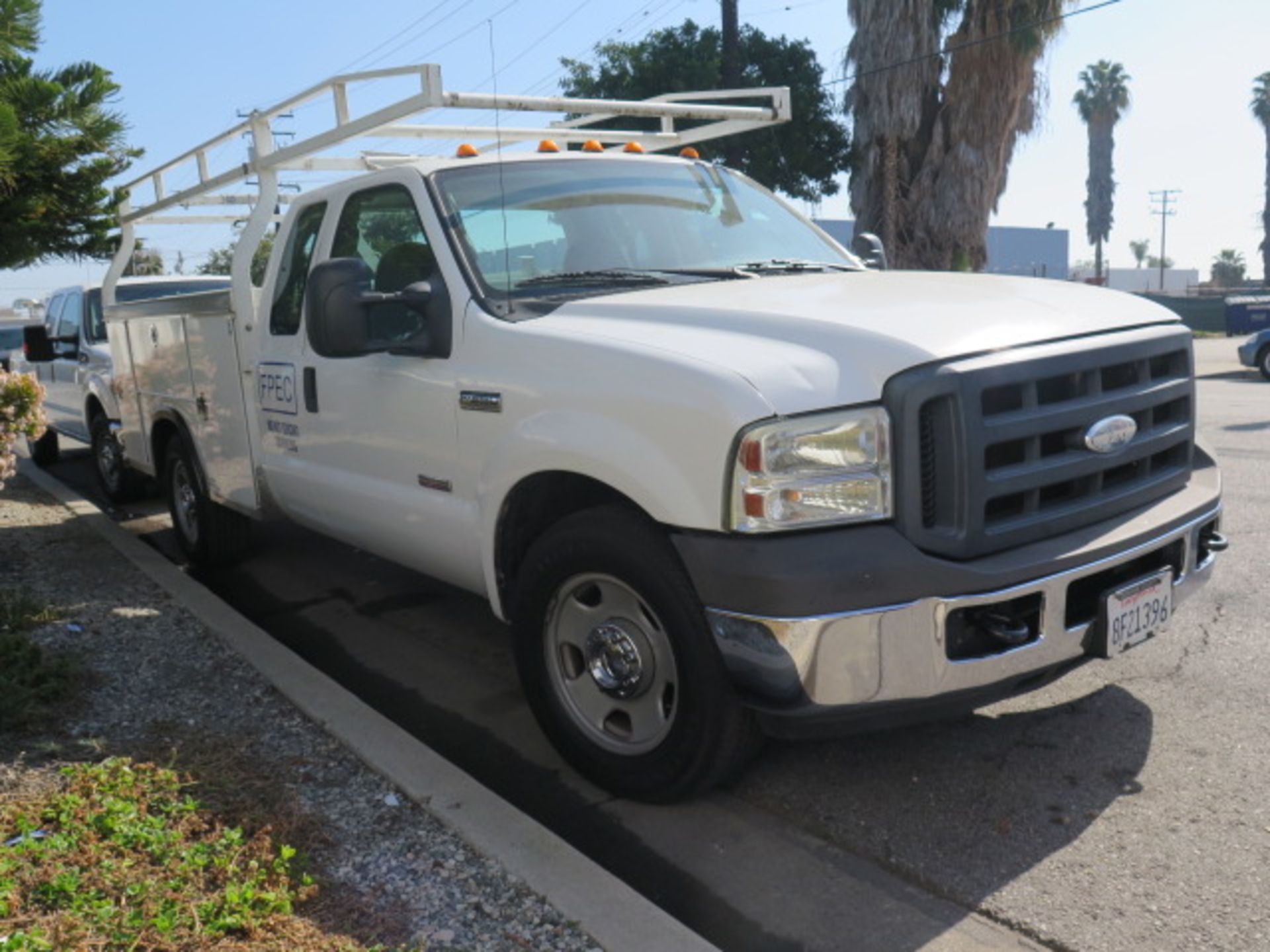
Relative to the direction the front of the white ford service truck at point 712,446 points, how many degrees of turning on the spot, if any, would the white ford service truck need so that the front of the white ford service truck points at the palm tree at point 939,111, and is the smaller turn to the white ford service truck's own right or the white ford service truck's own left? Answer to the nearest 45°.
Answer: approximately 135° to the white ford service truck's own left

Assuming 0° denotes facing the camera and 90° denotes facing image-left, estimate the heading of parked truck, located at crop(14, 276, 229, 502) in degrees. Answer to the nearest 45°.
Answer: approximately 315°

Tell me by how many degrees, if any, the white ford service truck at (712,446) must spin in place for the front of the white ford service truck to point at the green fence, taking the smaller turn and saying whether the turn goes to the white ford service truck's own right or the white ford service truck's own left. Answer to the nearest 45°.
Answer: approximately 90° to the white ford service truck's own left

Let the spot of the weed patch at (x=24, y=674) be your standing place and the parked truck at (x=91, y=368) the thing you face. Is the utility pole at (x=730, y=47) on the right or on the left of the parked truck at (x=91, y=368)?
right

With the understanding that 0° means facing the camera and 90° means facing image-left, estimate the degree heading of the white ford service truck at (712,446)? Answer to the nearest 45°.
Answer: approximately 315°

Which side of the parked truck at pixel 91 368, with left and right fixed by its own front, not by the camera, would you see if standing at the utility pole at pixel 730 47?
left

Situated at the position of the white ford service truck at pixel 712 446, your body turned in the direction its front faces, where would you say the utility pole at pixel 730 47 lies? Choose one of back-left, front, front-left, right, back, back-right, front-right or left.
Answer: back-left
